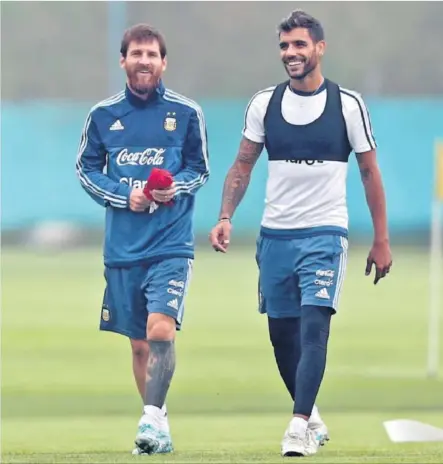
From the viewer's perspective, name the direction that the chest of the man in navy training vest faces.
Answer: toward the camera

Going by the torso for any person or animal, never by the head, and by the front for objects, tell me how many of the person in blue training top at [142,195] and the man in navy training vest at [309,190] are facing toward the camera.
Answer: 2

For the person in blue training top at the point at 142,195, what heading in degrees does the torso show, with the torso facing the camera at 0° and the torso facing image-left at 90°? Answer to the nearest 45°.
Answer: approximately 0°

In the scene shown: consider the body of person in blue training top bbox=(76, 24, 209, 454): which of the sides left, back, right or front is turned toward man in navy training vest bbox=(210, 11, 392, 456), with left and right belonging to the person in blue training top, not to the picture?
left

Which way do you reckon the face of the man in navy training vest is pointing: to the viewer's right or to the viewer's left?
to the viewer's left

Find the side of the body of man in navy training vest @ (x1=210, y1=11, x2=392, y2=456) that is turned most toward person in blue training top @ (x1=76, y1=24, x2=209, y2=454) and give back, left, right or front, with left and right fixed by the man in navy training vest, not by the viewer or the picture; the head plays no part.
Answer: right
